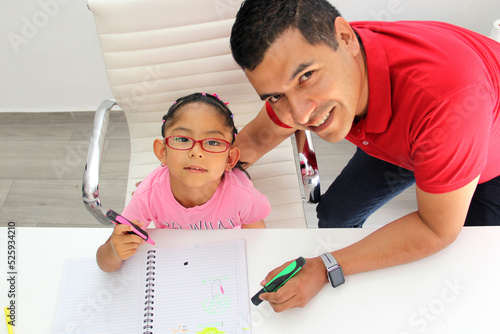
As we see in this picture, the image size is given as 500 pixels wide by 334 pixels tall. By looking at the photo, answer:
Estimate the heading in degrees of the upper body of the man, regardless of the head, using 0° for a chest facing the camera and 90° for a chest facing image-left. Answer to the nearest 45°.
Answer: approximately 45°

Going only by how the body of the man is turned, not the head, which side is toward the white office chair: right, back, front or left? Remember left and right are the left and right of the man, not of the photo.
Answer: right

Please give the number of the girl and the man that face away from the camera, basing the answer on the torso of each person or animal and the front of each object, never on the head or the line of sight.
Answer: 0

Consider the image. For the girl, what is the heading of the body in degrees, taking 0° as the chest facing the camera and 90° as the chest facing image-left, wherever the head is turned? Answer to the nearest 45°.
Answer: approximately 0°
